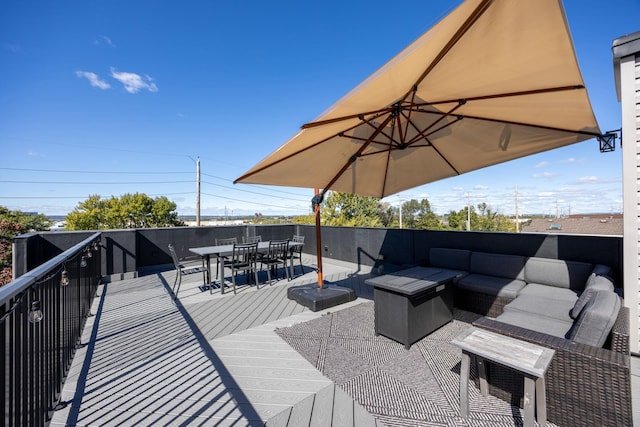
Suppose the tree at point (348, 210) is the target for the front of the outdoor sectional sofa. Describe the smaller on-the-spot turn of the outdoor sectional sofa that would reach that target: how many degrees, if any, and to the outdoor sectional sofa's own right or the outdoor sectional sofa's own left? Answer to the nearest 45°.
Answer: approximately 90° to the outdoor sectional sofa's own right

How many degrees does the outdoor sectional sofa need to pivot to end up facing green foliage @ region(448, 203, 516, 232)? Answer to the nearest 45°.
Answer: approximately 135° to its right

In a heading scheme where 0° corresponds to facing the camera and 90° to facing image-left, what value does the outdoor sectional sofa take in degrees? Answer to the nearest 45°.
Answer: approximately 45°

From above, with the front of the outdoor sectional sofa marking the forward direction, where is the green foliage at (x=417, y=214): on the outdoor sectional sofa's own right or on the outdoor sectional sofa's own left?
on the outdoor sectional sofa's own right

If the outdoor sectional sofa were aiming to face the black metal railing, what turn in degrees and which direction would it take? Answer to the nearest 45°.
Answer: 0° — it already faces it
